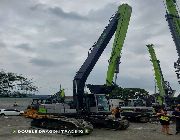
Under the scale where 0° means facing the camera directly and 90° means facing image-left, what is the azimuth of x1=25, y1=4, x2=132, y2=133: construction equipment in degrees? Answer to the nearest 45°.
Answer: approximately 270°
